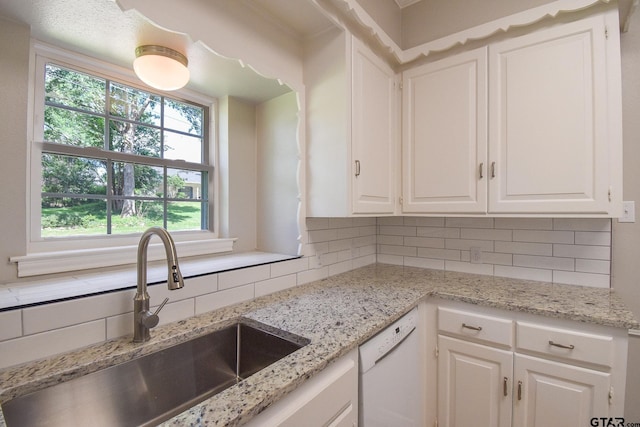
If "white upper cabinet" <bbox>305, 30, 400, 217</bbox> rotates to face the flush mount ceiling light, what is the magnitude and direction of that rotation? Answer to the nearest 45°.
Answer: approximately 90° to its right

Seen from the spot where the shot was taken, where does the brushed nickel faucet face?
facing the viewer and to the right of the viewer

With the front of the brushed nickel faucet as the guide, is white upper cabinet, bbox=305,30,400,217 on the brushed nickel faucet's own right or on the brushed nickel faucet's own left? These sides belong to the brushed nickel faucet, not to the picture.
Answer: on the brushed nickel faucet's own left

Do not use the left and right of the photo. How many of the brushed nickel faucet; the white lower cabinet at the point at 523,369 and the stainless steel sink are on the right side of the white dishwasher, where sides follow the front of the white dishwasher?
2

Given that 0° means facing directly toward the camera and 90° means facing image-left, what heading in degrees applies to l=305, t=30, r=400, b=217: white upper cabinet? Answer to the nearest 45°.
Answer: approximately 315°
